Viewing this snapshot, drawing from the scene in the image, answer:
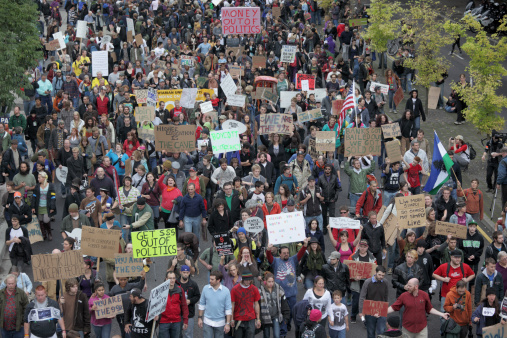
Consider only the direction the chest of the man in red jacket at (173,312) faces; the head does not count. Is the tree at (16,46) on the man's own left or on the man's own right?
on the man's own right

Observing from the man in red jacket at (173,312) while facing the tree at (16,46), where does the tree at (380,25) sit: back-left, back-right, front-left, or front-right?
front-right

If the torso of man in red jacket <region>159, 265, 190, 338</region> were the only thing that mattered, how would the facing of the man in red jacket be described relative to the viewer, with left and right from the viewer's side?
facing the viewer and to the left of the viewer

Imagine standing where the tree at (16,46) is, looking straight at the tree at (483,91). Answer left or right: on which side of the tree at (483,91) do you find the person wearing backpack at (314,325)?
right

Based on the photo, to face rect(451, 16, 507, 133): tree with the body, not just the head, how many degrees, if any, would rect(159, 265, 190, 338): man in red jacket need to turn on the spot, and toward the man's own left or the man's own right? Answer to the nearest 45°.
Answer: approximately 180°

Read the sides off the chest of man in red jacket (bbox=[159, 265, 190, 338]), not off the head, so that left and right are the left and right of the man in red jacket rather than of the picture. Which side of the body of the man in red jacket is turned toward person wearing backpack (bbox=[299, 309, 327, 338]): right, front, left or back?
left

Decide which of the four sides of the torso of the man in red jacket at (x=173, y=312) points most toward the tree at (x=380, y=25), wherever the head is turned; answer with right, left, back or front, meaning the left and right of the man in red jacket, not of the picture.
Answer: back

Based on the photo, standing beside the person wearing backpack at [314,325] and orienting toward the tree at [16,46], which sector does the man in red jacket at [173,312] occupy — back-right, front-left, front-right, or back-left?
front-left
